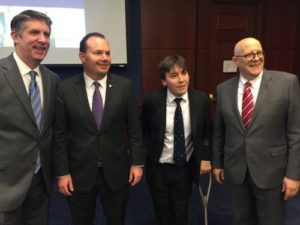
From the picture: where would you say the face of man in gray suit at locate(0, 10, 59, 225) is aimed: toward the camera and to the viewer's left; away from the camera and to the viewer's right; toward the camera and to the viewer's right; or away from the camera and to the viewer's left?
toward the camera and to the viewer's right

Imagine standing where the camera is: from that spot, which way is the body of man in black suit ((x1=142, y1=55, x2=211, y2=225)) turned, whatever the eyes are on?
toward the camera

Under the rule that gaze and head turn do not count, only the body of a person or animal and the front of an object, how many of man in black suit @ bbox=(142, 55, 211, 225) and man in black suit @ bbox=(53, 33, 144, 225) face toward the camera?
2

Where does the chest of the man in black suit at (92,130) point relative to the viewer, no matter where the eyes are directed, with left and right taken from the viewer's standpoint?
facing the viewer

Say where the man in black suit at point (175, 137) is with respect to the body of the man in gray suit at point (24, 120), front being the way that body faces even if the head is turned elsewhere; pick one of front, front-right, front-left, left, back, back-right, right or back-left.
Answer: front-left

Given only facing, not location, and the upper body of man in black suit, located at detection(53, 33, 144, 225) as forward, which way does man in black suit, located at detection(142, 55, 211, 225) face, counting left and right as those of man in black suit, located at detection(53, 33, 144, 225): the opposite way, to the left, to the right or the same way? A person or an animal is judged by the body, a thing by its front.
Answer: the same way

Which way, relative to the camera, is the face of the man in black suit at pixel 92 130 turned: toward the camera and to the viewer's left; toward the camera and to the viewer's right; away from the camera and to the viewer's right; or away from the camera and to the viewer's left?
toward the camera and to the viewer's right
